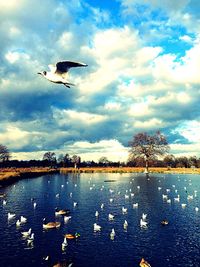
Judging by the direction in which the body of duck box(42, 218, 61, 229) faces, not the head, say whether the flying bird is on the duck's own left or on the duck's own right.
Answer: on the duck's own left

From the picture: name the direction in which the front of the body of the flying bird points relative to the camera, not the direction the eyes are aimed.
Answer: to the viewer's left
